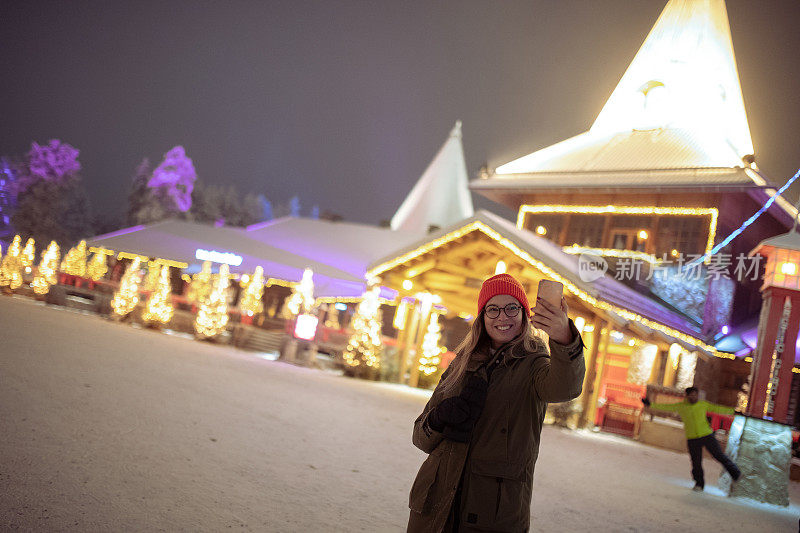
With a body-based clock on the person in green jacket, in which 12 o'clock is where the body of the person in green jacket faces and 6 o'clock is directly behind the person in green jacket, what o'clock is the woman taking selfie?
The woman taking selfie is roughly at 12 o'clock from the person in green jacket.

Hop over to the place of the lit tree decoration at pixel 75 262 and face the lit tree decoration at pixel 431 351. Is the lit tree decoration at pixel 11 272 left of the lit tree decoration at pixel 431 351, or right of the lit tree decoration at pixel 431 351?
right

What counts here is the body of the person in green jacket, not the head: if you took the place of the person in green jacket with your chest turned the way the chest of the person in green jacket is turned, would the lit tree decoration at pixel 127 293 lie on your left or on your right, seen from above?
on your right

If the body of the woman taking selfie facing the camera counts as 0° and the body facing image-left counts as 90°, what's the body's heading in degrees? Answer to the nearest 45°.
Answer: approximately 0°

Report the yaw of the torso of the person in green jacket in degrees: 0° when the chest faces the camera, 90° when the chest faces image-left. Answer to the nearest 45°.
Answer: approximately 0°

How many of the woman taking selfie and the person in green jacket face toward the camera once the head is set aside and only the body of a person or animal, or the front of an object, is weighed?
2

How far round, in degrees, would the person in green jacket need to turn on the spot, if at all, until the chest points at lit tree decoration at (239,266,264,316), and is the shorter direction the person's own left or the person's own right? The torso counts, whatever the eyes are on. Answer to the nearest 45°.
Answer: approximately 135° to the person's own right

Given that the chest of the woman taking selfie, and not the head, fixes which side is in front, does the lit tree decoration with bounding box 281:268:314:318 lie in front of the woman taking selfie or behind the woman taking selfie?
behind
